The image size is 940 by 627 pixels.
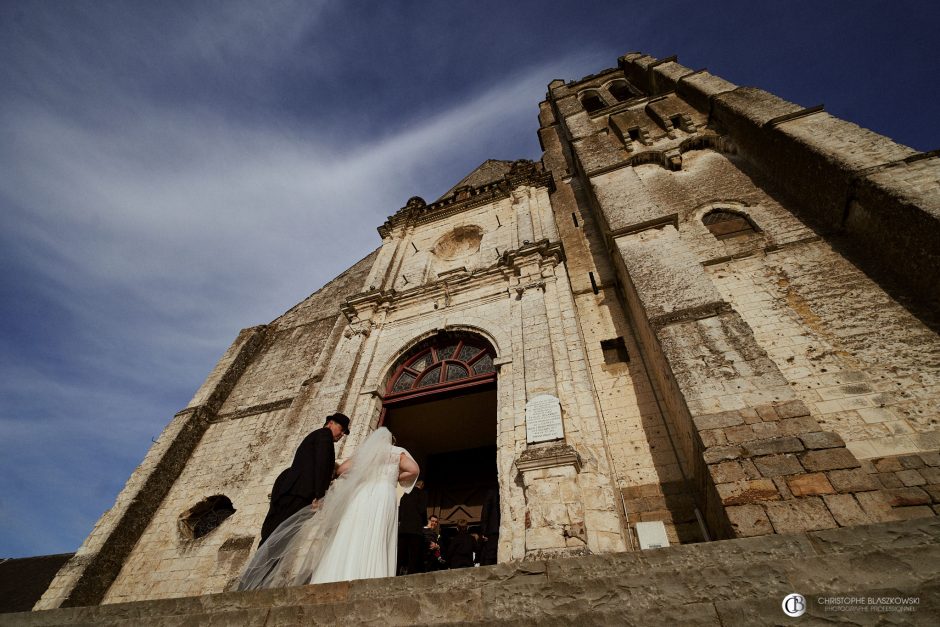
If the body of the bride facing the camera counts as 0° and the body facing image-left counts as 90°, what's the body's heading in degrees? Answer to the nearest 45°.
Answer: approximately 225°

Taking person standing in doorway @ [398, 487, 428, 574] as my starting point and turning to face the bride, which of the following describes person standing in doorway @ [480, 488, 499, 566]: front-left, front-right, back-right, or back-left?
back-left

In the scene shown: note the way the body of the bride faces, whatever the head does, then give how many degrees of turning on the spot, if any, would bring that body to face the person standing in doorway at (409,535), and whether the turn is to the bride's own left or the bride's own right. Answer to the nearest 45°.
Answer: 0° — they already face them

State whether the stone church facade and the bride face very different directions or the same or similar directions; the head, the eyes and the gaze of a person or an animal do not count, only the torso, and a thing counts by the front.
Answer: very different directions

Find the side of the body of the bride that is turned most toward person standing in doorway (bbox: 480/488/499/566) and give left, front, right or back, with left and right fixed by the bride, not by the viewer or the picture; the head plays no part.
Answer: front

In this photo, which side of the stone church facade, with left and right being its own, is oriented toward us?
front

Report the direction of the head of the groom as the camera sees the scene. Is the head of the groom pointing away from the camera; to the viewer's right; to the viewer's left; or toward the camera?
to the viewer's right
